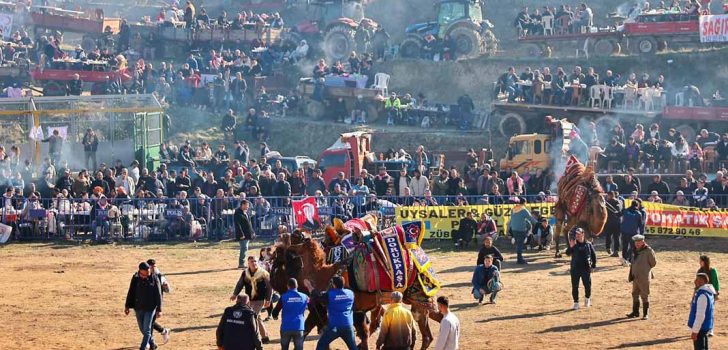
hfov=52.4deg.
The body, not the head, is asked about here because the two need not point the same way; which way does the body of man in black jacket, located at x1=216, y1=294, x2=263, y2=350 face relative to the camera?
away from the camera

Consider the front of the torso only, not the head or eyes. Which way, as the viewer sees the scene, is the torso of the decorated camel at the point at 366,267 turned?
to the viewer's left

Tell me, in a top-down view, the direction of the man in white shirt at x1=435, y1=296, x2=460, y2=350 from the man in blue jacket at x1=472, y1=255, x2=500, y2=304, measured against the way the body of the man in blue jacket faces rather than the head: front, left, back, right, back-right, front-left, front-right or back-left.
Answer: front

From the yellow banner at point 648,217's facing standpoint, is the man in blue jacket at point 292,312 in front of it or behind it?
in front

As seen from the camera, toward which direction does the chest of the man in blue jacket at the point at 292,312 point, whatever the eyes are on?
away from the camera

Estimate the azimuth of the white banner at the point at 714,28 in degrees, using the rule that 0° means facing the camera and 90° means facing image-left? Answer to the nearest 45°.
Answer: approximately 0°

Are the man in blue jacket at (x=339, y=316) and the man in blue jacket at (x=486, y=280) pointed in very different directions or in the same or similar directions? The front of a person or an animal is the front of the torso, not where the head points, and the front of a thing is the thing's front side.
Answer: very different directions

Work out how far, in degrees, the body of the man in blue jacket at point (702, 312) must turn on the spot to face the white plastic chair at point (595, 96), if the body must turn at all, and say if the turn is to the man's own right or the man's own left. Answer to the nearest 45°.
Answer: approximately 90° to the man's own right

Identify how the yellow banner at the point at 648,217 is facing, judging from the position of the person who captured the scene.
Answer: facing the viewer

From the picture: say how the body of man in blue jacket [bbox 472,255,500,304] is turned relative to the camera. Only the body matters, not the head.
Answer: toward the camera

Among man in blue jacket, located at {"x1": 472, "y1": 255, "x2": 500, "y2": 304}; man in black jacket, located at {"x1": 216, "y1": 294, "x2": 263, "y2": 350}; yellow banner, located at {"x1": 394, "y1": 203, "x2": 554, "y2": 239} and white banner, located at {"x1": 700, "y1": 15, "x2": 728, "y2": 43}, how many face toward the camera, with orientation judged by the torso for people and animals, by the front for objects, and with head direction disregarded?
3

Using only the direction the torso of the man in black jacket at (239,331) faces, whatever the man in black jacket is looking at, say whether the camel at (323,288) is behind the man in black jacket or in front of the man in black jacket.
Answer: in front

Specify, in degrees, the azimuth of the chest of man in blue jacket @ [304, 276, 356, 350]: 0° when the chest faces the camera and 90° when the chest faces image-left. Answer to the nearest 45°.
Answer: approximately 180°
